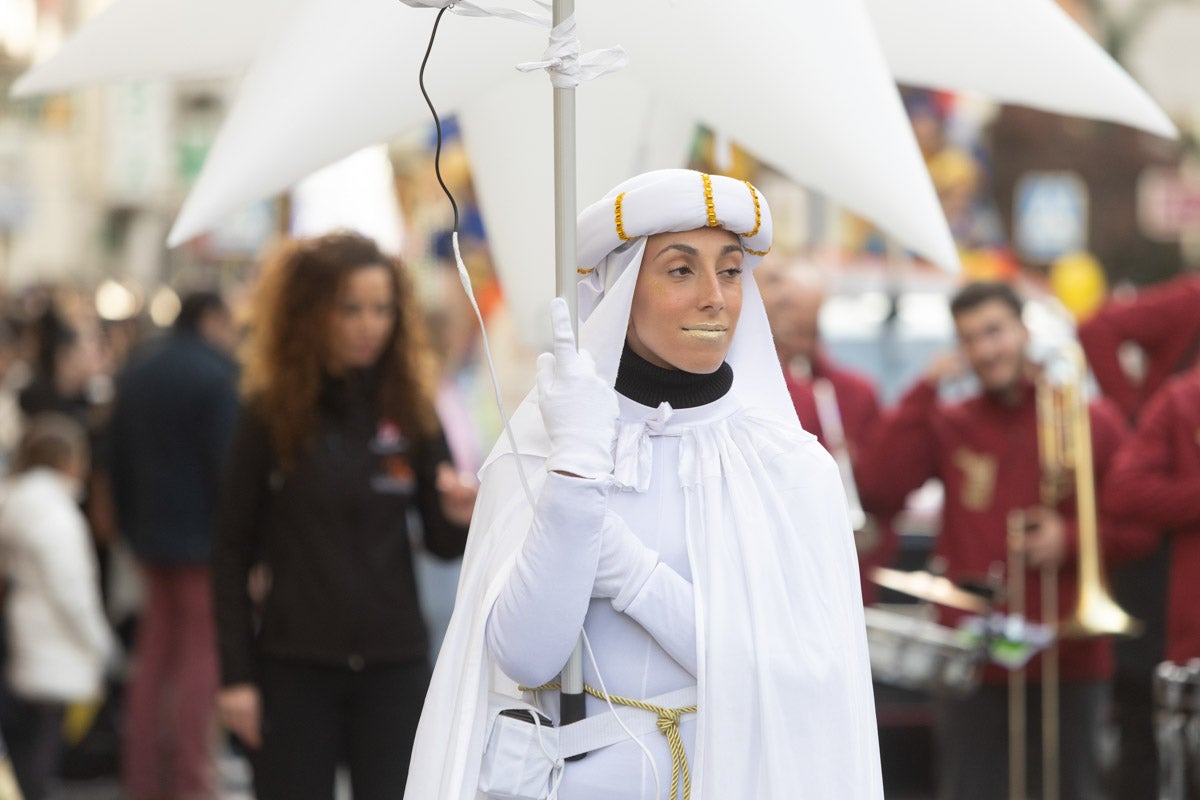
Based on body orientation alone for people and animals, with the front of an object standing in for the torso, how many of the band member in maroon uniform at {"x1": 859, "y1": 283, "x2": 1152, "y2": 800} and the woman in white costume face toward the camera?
2

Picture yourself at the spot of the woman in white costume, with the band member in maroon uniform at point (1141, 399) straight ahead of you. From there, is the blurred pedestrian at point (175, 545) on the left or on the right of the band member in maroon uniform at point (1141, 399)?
left

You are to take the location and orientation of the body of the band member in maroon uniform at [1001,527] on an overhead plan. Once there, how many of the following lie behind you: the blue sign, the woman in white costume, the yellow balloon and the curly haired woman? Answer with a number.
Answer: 2

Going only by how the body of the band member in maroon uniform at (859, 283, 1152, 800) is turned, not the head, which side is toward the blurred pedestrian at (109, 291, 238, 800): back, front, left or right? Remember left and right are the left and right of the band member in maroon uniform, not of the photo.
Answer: right

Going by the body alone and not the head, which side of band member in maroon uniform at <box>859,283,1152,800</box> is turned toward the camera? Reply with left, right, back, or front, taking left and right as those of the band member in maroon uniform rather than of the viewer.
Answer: front

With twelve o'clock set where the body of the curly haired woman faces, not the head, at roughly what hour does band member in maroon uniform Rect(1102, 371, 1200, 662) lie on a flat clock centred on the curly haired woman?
The band member in maroon uniform is roughly at 10 o'clock from the curly haired woman.

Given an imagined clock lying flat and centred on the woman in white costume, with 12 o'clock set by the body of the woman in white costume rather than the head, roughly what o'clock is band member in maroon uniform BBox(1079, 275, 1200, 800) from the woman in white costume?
The band member in maroon uniform is roughly at 7 o'clock from the woman in white costume.

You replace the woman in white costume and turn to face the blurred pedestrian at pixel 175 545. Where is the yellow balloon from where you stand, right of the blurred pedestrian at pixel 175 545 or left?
right

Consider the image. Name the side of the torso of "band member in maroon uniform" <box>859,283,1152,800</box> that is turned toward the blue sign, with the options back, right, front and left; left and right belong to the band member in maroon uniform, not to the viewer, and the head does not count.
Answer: back

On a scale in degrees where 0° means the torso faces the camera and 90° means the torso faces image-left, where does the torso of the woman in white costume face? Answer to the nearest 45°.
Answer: approximately 0°

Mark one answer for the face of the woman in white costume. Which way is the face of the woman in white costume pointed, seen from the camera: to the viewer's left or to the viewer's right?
to the viewer's right

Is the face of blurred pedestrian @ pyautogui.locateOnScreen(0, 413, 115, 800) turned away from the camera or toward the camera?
away from the camera
